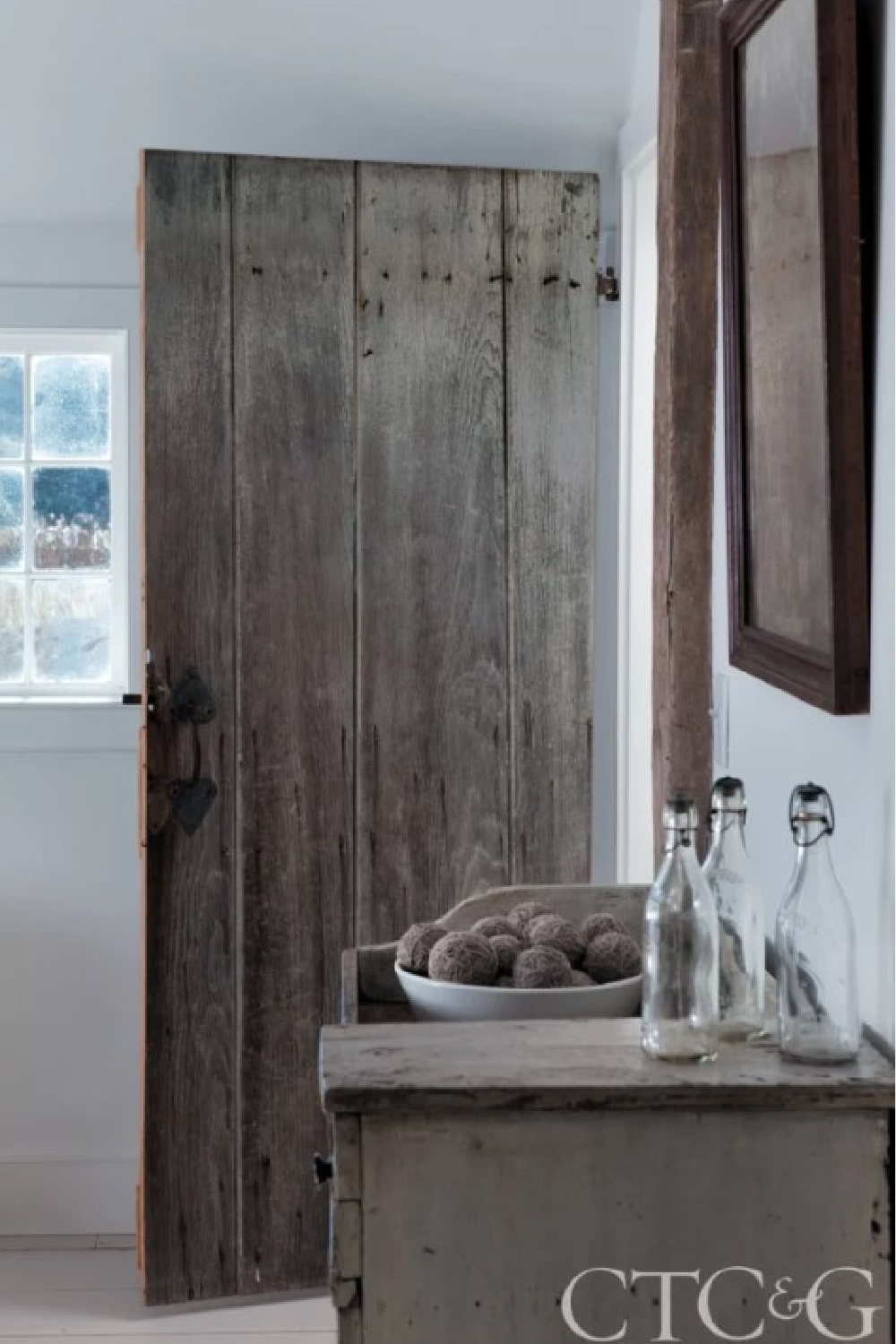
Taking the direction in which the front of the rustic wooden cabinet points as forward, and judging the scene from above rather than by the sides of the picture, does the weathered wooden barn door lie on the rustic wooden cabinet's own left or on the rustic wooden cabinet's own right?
on the rustic wooden cabinet's own right
